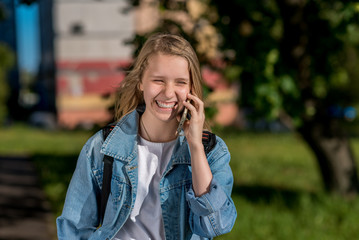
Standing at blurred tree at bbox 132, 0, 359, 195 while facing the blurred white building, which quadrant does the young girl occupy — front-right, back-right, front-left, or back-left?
back-left

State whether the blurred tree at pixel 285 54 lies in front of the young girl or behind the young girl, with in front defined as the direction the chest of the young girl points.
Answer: behind

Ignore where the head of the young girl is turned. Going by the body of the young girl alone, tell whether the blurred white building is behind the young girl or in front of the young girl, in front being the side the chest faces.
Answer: behind

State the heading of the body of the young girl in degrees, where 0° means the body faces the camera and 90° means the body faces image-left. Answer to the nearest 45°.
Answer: approximately 0°
